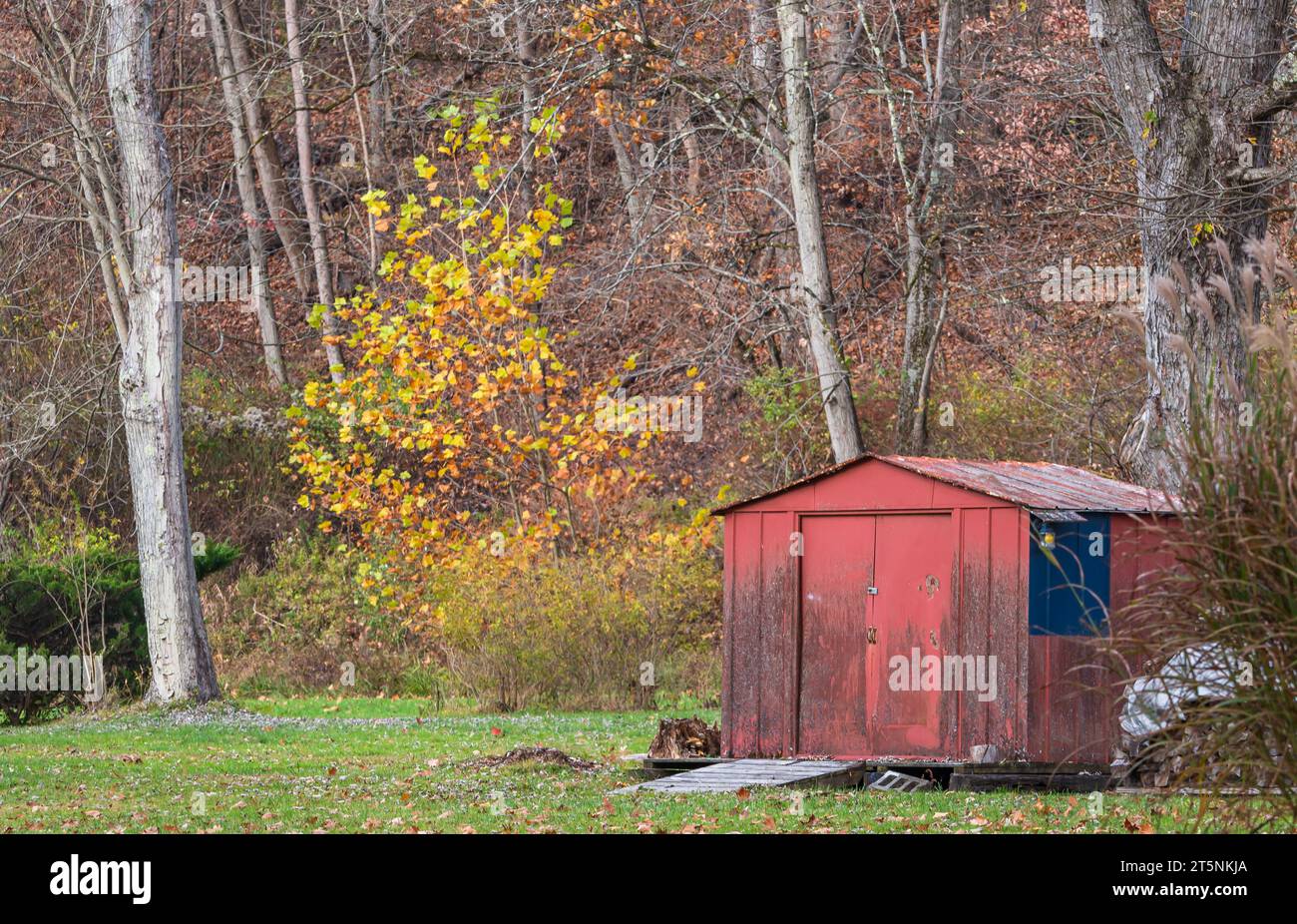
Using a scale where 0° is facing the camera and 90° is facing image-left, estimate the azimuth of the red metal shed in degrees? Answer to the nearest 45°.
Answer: approximately 45°

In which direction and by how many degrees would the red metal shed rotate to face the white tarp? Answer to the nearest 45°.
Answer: approximately 45° to its left

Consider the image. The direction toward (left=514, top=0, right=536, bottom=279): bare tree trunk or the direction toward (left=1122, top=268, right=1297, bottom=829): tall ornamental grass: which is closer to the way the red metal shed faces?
the tall ornamental grass

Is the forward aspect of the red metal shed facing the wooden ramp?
yes

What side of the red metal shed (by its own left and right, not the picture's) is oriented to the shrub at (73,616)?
right

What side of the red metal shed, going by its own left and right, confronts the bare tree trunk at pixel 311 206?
right

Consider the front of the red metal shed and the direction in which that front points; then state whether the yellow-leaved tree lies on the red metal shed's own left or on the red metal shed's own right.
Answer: on the red metal shed's own right

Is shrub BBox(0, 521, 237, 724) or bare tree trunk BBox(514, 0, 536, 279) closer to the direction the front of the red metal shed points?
the shrub

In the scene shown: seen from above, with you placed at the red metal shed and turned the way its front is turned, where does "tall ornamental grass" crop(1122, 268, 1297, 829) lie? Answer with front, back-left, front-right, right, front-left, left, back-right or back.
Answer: front-left

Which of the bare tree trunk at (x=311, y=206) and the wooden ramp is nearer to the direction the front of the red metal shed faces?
the wooden ramp
